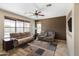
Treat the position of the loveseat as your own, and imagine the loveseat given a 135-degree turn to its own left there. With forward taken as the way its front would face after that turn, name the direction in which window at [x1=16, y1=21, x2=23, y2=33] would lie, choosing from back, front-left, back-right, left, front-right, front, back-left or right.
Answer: back

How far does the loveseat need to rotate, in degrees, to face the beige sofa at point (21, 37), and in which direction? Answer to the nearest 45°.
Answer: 0° — it already faces it

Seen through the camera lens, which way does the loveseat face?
facing the viewer and to the left of the viewer

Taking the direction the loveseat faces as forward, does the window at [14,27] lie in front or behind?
in front
